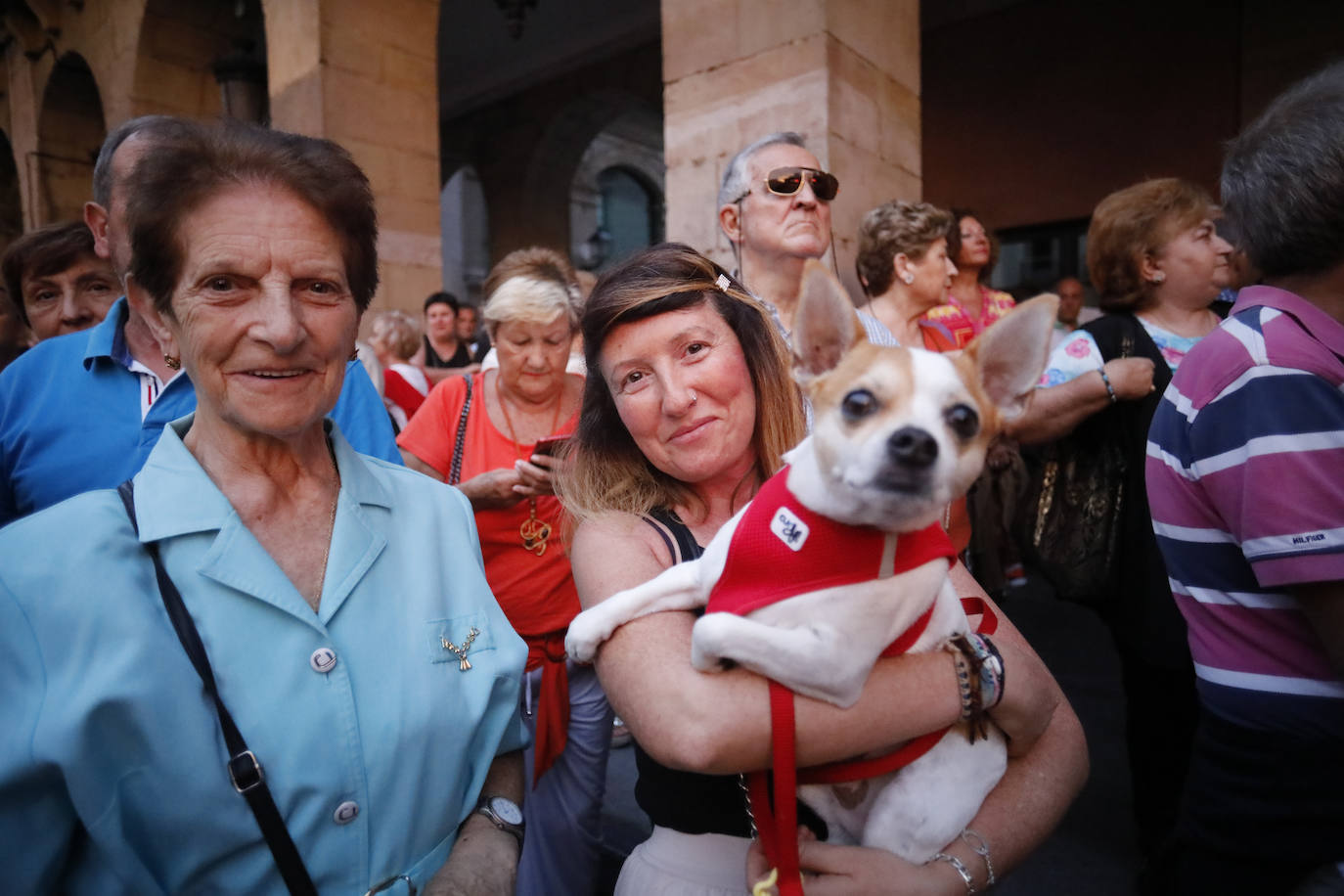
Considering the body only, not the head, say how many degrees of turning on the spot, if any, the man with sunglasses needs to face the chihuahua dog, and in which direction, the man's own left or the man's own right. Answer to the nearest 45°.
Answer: approximately 45° to the man's own right

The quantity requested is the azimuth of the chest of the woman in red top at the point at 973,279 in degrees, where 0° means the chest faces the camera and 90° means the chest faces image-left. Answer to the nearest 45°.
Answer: approximately 315°

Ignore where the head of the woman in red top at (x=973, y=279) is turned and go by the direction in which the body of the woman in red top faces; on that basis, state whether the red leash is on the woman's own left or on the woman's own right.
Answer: on the woman's own right

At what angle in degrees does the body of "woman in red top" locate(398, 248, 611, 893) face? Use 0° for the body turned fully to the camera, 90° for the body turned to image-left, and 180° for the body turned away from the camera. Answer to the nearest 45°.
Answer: approximately 0°

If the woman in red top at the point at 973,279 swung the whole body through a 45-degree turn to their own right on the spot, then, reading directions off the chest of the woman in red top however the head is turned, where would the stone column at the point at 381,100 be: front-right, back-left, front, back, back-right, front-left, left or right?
right

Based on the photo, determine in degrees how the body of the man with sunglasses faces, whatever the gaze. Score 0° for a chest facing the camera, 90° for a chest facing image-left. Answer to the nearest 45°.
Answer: approximately 315°

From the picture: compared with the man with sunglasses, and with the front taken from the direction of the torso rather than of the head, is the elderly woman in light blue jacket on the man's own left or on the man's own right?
on the man's own right
